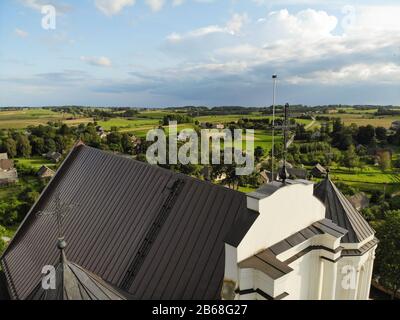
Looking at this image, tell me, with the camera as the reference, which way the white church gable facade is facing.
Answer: facing the viewer and to the right of the viewer
